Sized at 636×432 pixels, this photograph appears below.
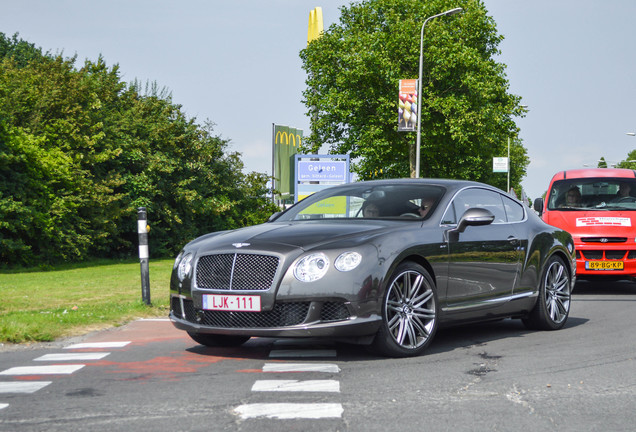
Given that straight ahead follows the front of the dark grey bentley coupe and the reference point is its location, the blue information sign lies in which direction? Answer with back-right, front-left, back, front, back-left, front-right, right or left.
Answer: back-right

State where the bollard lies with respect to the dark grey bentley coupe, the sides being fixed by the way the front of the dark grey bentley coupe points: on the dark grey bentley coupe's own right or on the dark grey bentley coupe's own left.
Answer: on the dark grey bentley coupe's own right

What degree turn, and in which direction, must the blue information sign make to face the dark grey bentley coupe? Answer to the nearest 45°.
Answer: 0° — it already faces it

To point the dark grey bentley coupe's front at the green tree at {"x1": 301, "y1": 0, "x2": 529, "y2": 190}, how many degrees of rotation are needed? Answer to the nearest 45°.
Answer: approximately 135° to its right

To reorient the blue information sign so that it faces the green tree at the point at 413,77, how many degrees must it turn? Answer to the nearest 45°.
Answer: approximately 180°

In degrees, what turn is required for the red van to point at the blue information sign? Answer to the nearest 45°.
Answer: approximately 135° to its right

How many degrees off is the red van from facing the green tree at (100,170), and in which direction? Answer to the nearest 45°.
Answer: approximately 135° to its right

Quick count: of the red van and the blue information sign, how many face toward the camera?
2

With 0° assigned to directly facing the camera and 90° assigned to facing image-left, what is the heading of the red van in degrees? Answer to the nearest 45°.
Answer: approximately 0°
